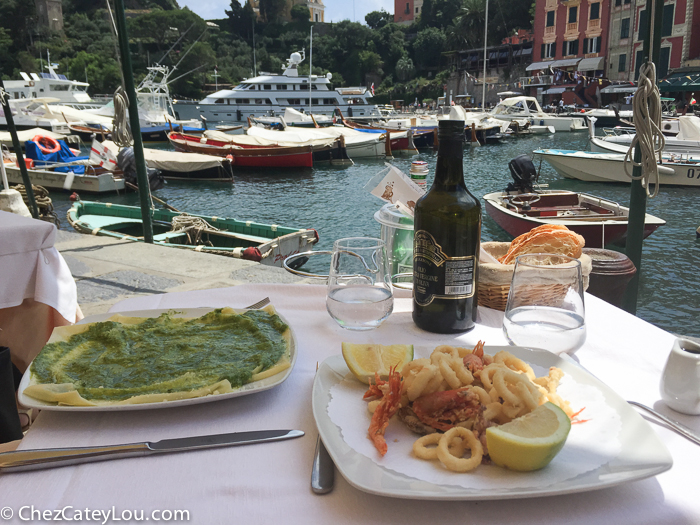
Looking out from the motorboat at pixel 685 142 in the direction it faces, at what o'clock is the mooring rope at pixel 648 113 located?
The mooring rope is roughly at 9 o'clock from the motorboat.

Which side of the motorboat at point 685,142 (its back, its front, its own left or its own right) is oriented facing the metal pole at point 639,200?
left

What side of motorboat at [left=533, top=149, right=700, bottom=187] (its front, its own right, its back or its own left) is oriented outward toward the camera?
left

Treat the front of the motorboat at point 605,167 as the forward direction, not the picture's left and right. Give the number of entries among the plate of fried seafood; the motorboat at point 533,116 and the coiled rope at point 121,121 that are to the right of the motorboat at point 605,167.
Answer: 1

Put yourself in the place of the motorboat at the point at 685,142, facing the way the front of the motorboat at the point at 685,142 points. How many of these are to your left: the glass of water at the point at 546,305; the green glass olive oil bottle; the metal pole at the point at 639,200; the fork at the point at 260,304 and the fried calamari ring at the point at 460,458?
5

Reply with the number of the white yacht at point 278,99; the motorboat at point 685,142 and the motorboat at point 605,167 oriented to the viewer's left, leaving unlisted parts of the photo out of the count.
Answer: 3

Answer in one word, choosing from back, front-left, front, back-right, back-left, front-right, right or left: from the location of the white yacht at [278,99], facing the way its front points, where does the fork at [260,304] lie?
left

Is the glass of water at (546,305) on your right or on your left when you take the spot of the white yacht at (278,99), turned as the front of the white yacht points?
on your left

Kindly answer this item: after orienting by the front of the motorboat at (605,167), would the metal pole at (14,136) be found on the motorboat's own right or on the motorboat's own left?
on the motorboat's own left

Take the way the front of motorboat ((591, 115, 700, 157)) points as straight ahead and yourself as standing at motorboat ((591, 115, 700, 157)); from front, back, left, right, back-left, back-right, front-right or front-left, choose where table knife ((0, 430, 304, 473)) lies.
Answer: left

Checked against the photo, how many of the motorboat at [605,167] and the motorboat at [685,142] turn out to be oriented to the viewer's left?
2

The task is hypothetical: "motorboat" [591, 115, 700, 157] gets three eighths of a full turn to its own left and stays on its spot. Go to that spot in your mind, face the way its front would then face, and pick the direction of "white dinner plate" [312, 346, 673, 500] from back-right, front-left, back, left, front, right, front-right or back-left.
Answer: front-right

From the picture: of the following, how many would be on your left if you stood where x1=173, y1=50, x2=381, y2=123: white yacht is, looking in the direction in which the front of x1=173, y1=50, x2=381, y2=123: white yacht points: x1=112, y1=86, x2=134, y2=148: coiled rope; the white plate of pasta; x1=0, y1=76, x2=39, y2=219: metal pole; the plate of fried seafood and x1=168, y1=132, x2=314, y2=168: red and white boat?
5

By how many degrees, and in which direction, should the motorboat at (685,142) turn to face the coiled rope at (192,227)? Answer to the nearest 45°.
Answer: approximately 45° to its left

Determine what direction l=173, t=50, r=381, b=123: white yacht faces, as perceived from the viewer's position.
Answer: facing to the left of the viewer

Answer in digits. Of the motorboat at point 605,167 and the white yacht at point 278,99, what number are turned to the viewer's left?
2
